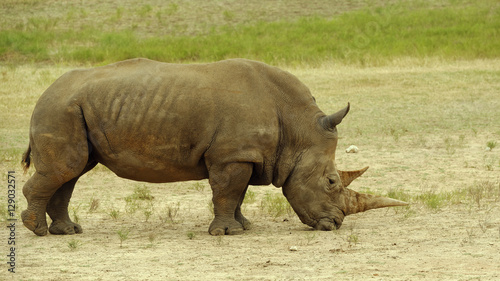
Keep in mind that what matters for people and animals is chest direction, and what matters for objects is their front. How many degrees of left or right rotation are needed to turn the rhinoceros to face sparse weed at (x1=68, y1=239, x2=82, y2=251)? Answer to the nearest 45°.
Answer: approximately 135° to its right

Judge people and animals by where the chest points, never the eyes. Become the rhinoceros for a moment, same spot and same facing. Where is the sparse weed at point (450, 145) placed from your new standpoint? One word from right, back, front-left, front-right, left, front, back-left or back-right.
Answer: front-left

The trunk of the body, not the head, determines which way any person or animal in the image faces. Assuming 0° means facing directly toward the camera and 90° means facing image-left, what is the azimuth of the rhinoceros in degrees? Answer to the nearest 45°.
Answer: approximately 270°

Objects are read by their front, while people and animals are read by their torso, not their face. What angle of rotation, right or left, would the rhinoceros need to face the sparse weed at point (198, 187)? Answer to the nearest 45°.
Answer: approximately 90° to its left

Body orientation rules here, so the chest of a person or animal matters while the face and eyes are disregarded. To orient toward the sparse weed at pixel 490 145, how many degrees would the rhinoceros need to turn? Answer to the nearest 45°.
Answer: approximately 45° to its left

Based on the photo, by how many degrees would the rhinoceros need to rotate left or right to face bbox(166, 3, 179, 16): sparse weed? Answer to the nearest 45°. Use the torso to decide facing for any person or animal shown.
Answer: approximately 90° to its left

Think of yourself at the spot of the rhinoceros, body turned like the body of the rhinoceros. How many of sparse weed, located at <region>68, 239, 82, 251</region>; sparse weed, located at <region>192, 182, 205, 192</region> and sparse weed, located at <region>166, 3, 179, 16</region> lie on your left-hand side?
2

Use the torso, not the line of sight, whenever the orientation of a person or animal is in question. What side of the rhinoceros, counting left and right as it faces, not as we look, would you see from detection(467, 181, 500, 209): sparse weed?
front
